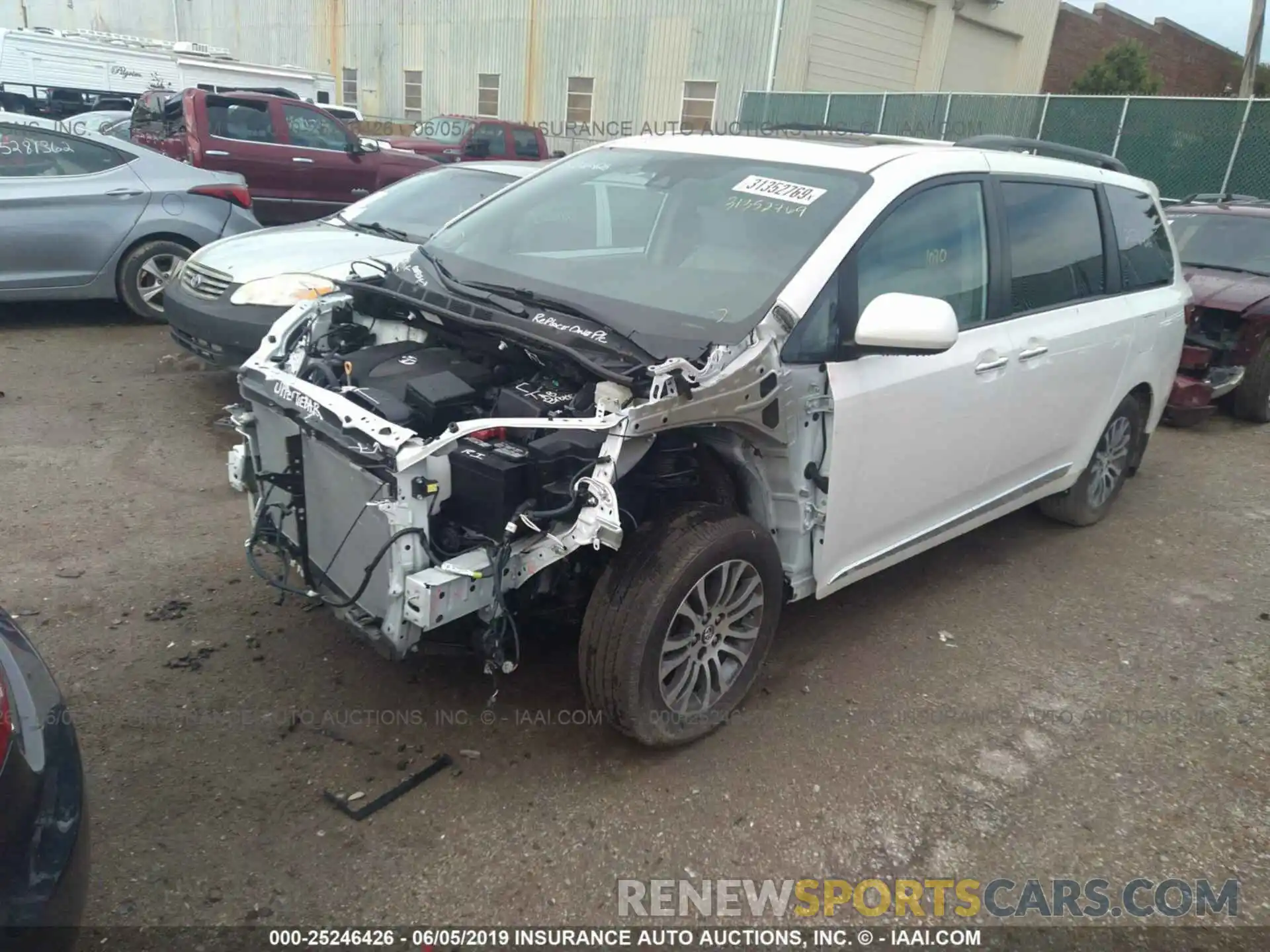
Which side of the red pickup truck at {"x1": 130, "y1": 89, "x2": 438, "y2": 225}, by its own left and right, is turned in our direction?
right

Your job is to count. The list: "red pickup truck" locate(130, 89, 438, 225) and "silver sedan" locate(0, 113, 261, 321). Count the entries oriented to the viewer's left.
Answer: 1

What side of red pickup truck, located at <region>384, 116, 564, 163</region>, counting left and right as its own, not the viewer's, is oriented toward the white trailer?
right

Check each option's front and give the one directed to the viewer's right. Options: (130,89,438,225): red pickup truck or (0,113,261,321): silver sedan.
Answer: the red pickup truck

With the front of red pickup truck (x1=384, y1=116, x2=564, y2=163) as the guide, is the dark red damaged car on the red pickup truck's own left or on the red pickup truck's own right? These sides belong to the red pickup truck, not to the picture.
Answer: on the red pickup truck's own left

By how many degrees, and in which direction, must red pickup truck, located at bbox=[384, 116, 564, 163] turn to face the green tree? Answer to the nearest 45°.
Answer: approximately 180°

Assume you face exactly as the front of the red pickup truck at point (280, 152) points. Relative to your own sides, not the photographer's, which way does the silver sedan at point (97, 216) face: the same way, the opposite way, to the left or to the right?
the opposite way

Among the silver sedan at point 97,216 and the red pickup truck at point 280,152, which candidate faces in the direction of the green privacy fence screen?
the red pickup truck

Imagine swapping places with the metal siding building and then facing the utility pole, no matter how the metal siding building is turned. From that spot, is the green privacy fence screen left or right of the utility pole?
right

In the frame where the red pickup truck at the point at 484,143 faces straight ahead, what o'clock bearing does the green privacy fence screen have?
The green privacy fence screen is roughly at 8 o'clock from the red pickup truck.

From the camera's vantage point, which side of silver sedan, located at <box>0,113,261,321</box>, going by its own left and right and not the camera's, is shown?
left

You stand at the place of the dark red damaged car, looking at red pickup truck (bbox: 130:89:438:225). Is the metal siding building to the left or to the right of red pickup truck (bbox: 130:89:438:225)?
right
